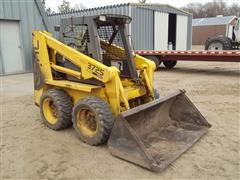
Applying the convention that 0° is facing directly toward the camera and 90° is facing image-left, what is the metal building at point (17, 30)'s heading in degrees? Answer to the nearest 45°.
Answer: approximately 315°

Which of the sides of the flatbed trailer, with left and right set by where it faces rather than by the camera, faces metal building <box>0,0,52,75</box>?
back

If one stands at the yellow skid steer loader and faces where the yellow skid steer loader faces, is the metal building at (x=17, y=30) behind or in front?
behind

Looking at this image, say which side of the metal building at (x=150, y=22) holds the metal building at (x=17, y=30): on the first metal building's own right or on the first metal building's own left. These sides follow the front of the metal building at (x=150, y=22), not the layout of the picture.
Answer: on the first metal building's own right

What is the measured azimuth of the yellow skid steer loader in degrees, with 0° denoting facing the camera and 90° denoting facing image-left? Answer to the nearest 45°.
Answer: approximately 315°

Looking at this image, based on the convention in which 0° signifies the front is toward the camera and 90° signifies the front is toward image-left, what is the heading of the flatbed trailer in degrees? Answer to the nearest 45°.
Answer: approximately 270°

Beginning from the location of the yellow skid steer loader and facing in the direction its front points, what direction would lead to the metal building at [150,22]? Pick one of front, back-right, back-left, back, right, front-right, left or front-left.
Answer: back-left

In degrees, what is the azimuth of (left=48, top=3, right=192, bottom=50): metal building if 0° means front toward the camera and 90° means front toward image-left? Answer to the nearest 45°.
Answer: approximately 315°

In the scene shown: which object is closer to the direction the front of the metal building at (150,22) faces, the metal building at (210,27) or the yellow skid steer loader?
the yellow skid steer loader
